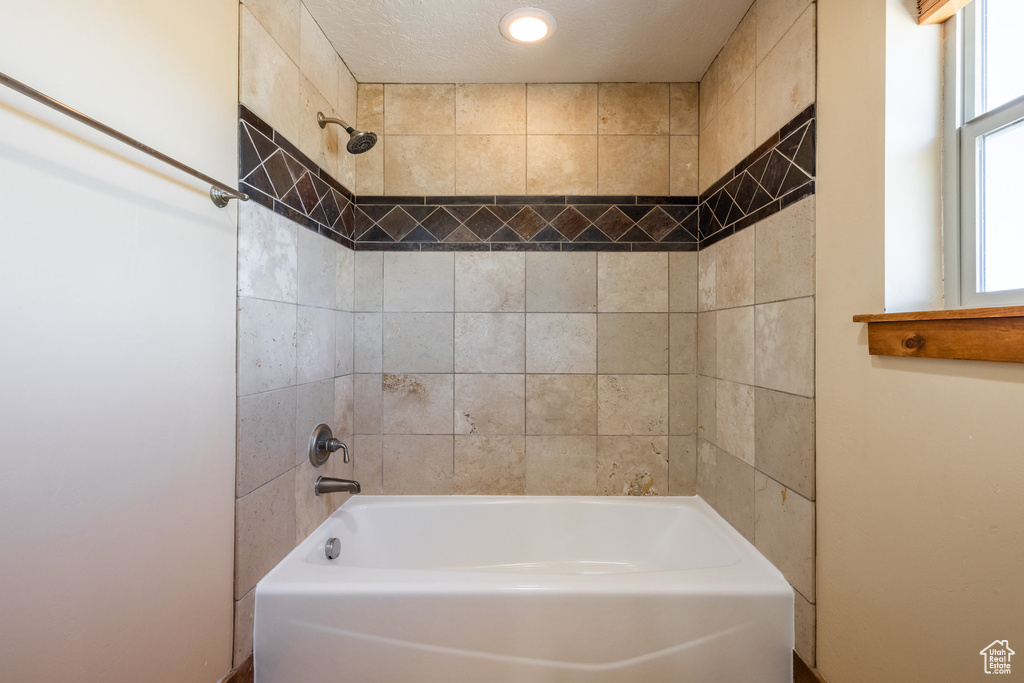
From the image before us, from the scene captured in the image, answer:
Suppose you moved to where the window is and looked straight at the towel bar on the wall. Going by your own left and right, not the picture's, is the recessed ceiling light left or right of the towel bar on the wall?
right

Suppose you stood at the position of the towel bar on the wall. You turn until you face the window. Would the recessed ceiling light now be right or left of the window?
left

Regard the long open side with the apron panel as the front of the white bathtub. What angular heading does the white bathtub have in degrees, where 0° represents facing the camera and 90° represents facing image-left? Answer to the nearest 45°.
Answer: approximately 0°
